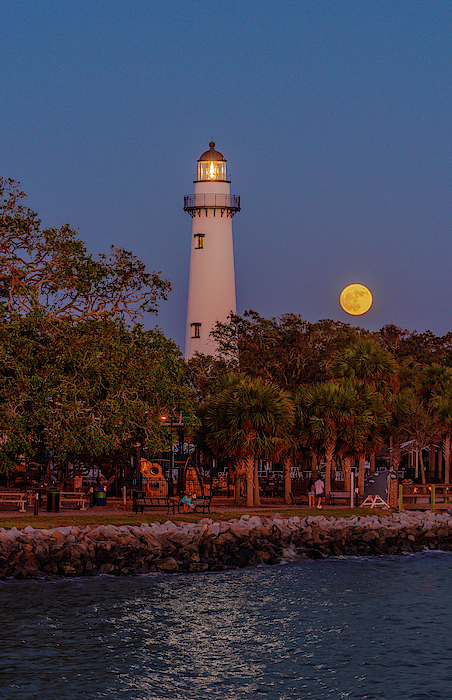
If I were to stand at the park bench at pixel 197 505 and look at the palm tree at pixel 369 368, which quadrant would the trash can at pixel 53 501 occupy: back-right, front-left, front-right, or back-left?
back-left

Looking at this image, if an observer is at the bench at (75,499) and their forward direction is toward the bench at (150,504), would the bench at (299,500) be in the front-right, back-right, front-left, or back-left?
front-left

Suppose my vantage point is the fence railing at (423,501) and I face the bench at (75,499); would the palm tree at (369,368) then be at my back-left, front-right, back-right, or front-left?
front-right
